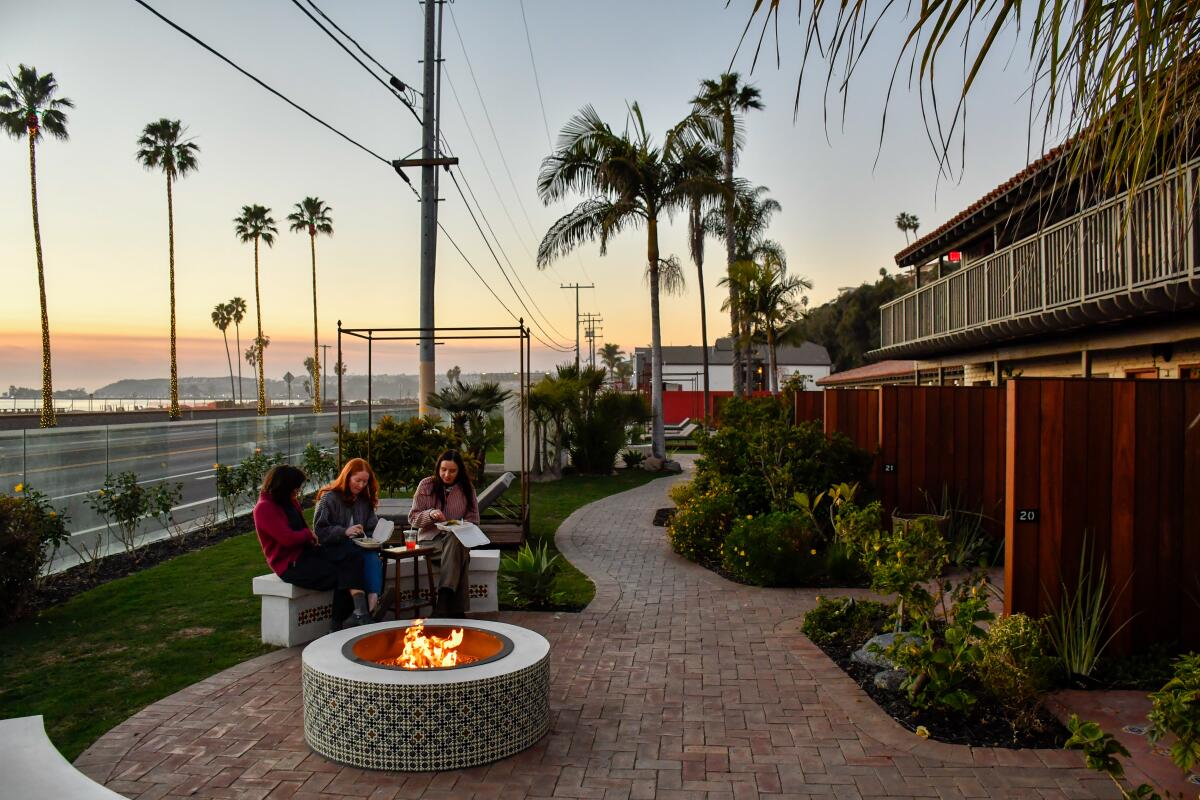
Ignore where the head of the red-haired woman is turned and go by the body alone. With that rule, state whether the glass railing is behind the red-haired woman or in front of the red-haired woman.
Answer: behind

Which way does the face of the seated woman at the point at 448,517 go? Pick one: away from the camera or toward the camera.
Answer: toward the camera

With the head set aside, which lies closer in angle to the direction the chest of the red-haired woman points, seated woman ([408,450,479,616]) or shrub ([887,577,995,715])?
the shrub

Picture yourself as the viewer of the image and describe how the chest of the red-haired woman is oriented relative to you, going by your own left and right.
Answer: facing the viewer and to the right of the viewer

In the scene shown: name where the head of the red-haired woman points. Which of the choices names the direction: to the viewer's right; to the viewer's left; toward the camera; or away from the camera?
toward the camera

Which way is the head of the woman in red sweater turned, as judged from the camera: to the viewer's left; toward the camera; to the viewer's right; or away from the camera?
to the viewer's right

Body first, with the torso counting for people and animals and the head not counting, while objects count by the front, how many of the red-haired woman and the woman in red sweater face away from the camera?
0

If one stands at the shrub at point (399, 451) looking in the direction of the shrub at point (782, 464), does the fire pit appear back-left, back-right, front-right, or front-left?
front-right

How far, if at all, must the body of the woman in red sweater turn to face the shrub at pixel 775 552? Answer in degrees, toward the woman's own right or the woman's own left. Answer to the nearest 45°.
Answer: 0° — they already face it

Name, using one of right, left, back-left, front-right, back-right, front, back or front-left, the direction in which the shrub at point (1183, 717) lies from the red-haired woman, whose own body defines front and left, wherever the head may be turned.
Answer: front

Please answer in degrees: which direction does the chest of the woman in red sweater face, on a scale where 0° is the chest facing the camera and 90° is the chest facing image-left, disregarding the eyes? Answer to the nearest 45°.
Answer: approximately 270°

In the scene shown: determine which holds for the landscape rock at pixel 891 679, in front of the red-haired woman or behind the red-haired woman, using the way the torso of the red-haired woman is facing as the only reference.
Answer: in front
